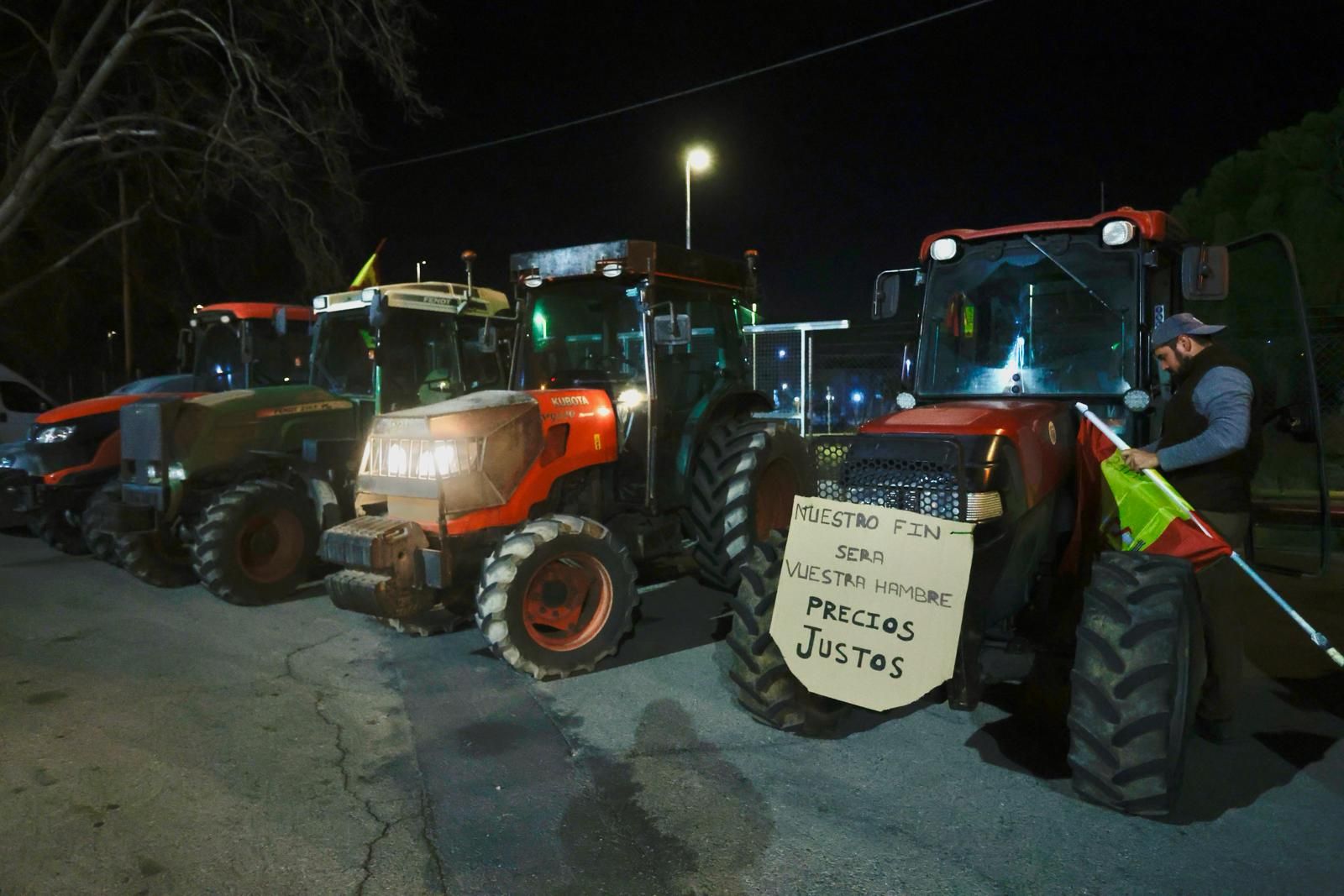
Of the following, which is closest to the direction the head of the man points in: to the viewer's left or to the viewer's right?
to the viewer's left

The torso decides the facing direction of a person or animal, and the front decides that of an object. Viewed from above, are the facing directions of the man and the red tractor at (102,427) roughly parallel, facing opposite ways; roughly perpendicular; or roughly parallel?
roughly perpendicular

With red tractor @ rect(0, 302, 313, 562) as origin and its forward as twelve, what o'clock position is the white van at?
The white van is roughly at 4 o'clock from the red tractor.

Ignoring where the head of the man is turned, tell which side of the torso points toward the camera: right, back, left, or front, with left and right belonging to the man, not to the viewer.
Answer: left

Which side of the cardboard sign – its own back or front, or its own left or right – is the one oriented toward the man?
left

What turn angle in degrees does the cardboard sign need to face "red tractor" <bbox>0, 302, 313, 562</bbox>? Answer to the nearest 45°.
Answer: approximately 135° to its right

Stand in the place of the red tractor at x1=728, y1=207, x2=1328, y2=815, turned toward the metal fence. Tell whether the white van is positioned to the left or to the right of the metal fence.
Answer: left

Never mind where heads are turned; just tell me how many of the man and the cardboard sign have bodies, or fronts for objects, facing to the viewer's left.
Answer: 1

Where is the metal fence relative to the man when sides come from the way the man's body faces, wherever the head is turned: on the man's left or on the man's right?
on the man's right

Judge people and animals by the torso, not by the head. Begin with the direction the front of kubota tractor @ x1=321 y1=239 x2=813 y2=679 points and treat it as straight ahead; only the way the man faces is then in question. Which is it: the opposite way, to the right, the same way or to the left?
to the right

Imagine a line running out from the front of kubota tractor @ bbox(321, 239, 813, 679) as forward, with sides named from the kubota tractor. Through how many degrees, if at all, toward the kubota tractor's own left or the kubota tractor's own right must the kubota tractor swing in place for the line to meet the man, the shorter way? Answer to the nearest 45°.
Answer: approximately 90° to the kubota tractor's own left

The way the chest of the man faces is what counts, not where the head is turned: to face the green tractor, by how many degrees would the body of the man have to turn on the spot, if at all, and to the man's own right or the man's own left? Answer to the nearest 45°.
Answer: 0° — they already face it

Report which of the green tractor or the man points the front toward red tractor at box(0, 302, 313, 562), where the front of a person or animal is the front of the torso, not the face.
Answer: the man

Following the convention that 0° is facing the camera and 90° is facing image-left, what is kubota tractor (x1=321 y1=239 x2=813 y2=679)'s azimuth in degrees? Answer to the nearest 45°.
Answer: approximately 45°

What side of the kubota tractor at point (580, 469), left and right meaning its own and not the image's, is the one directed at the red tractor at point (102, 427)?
right
